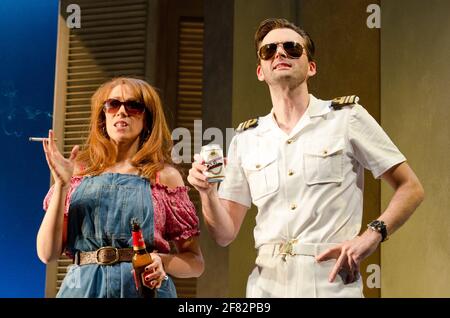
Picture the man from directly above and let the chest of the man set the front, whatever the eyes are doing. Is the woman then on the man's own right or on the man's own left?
on the man's own right

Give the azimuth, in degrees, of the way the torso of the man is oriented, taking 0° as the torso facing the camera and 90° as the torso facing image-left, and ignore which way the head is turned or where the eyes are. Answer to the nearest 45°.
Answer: approximately 0°
